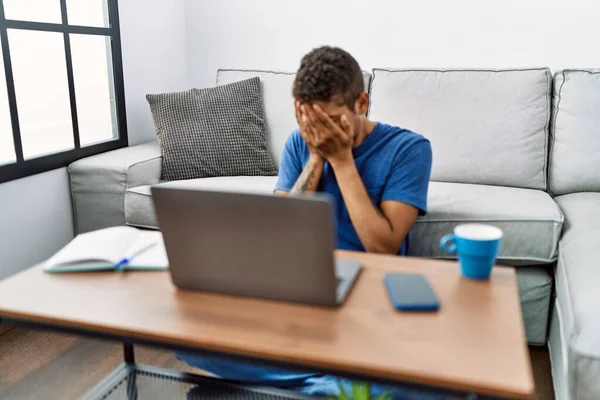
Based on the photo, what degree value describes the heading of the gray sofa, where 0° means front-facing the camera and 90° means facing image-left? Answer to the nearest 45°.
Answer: approximately 0°

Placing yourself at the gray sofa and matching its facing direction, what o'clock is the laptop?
The laptop is roughly at 1 o'clock from the gray sofa.

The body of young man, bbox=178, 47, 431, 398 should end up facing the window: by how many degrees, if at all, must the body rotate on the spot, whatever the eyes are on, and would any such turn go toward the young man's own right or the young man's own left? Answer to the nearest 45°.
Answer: approximately 90° to the young man's own right

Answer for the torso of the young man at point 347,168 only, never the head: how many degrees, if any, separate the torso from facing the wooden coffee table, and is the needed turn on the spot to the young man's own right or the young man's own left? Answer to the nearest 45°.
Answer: approximately 45° to the young man's own left

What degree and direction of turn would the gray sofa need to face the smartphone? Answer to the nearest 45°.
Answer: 0° — it already faces it

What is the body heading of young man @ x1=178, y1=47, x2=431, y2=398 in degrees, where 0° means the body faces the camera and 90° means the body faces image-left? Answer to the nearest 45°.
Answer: approximately 45°
